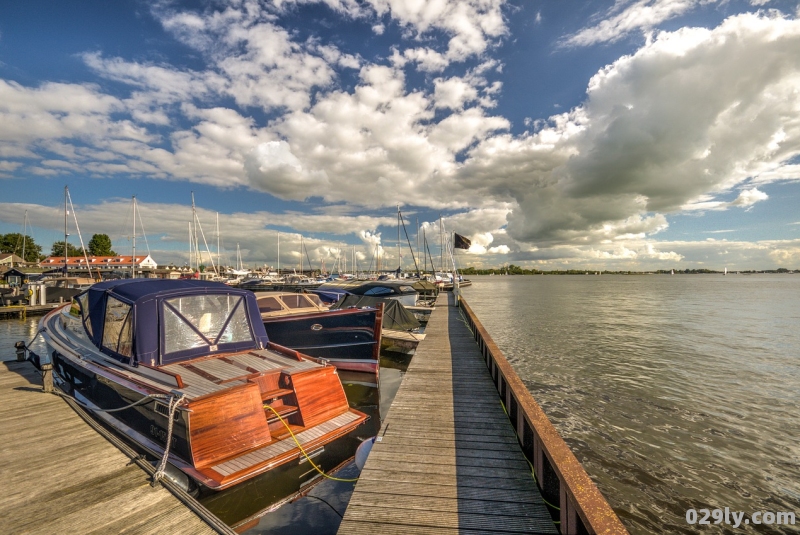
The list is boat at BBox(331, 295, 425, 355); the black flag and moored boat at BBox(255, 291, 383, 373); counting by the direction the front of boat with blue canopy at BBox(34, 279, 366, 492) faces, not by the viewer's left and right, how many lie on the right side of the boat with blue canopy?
3

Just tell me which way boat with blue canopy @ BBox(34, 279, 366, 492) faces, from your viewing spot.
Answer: facing away from the viewer and to the left of the viewer

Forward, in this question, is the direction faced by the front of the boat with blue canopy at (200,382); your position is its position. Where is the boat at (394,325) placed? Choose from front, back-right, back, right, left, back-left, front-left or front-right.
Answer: right

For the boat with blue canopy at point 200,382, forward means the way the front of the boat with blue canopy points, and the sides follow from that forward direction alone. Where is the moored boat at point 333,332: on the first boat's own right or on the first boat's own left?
on the first boat's own right

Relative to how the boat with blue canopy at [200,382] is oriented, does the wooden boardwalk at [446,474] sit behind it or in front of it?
behind
